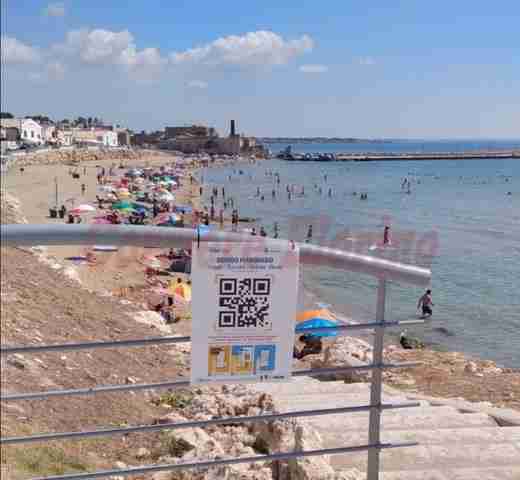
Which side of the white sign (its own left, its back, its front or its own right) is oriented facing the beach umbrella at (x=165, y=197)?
back

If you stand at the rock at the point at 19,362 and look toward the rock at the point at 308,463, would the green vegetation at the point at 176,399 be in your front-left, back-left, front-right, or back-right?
front-left

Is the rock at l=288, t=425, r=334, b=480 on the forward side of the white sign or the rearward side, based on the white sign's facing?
on the rearward side

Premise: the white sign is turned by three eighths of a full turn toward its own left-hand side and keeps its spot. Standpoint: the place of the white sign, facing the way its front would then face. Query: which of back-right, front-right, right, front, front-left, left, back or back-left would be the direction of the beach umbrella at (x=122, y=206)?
front-left

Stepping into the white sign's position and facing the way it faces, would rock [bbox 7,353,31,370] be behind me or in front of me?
behind

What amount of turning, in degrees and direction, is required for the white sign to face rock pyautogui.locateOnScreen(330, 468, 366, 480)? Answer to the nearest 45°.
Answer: approximately 135° to its left

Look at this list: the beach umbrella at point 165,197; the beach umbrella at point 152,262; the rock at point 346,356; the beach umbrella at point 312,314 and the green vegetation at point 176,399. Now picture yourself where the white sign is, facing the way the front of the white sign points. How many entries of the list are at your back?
5

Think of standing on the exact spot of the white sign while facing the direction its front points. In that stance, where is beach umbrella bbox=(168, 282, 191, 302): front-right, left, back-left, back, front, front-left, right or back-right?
back

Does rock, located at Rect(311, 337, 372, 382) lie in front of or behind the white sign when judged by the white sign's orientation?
behind

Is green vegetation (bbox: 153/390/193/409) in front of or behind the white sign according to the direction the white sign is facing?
behind

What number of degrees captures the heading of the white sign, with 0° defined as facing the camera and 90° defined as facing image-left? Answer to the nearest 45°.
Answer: approximately 0°

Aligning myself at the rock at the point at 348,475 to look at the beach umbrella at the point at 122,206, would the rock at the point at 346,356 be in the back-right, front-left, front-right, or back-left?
front-right
